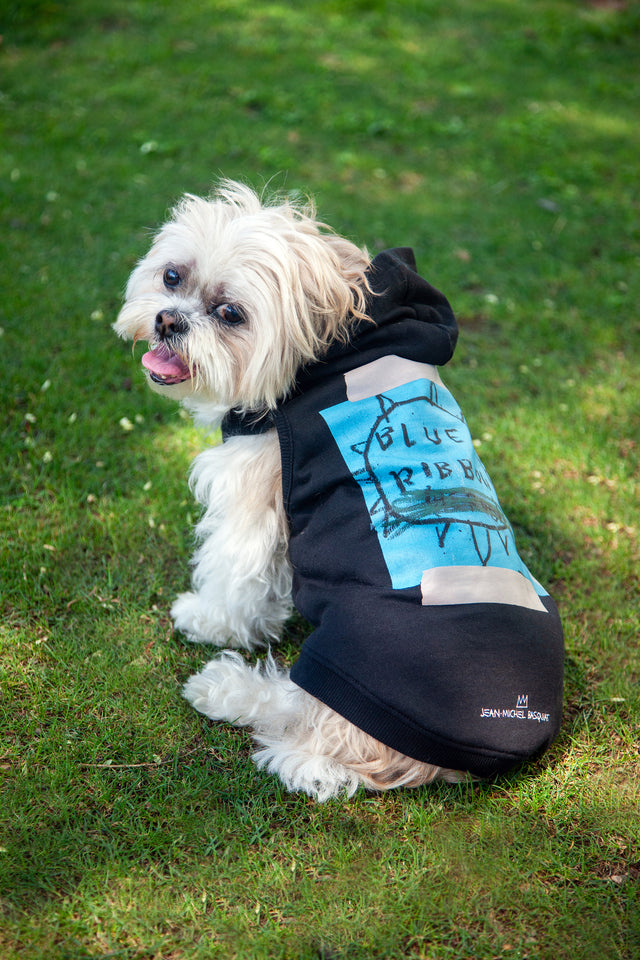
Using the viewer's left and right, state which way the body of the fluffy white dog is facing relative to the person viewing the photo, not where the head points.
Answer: facing away from the viewer and to the left of the viewer
